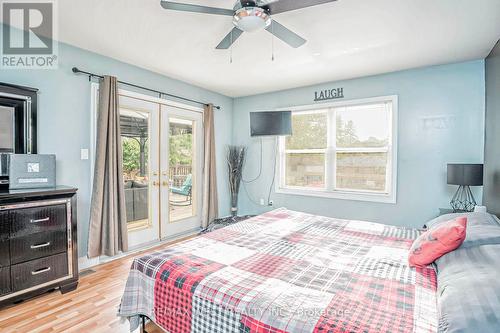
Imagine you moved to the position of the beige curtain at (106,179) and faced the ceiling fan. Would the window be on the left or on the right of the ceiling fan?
left

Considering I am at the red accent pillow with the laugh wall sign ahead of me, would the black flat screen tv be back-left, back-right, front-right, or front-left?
front-left

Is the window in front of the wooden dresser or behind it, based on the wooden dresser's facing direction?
in front

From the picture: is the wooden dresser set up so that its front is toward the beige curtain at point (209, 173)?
no

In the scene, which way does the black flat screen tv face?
toward the camera

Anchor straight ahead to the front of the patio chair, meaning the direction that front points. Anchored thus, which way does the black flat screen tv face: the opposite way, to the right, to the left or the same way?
to the left

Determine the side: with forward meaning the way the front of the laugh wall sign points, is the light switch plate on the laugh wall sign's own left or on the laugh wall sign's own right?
on the laugh wall sign's own right

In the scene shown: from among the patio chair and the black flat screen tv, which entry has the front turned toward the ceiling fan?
the black flat screen tv

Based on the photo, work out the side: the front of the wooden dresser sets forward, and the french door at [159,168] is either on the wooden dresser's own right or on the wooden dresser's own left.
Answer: on the wooden dresser's own left

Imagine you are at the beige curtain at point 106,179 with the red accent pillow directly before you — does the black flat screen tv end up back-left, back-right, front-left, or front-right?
front-left

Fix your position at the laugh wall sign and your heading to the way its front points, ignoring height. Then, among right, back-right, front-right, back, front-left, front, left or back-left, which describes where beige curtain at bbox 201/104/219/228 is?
right

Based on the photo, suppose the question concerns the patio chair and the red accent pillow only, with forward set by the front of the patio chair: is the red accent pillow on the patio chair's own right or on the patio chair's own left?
on the patio chair's own left

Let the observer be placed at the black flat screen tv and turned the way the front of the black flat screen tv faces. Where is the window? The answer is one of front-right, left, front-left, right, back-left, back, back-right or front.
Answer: left

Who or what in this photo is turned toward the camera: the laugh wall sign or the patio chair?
the laugh wall sign

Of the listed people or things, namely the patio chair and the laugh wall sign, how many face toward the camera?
1

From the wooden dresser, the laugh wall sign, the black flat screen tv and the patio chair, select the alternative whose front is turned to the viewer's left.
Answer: the patio chair

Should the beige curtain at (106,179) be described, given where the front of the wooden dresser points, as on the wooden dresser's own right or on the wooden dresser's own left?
on the wooden dresser's own left
